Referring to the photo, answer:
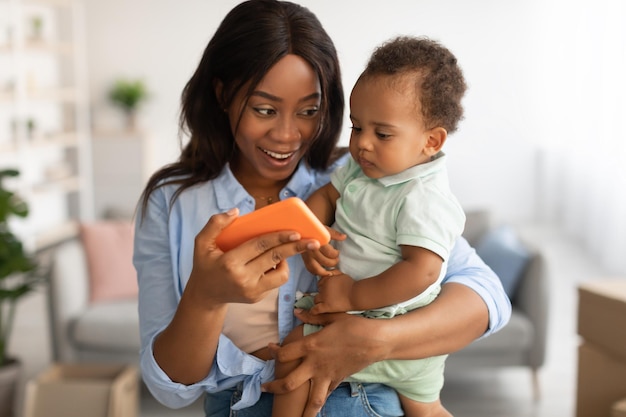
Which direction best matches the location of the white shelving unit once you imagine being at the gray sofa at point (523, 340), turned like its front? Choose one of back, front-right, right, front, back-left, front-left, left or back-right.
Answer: back-right

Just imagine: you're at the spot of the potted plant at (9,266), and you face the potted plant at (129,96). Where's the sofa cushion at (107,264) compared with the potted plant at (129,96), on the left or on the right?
right

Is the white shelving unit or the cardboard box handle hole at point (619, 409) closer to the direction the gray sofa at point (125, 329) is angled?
the cardboard box handle hole

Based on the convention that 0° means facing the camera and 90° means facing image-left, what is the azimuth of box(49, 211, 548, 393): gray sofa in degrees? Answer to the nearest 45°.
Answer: approximately 0°

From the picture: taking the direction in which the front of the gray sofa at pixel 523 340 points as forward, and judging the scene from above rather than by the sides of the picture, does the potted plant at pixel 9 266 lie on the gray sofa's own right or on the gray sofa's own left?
on the gray sofa's own right

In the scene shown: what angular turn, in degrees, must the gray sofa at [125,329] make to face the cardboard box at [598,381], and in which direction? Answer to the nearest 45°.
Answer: approximately 45° to its left

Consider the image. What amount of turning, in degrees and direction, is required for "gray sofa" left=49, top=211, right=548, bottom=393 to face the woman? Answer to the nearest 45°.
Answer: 0° — it already faces them

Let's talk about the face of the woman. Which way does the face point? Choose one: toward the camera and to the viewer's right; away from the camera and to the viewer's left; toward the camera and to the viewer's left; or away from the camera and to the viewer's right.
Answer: toward the camera and to the viewer's right
